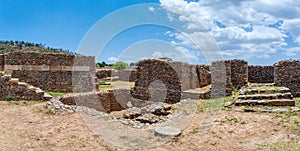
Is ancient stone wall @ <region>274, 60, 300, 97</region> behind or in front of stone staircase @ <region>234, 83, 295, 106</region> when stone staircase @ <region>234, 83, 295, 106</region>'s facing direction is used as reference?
behind

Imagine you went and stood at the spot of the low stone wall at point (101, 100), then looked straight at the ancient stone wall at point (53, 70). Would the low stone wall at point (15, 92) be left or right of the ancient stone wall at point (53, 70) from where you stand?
left

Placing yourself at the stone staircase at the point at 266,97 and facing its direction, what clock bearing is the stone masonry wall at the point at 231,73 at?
The stone masonry wall is roughly at 5 o'clock from the stone staircase.

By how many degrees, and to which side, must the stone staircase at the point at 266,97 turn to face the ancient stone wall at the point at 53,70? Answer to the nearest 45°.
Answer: approximately 90° to its right

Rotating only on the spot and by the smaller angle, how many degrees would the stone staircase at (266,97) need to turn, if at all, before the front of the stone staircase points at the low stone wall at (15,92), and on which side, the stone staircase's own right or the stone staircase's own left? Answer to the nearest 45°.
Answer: approximately 90° to the stone staircase's own right

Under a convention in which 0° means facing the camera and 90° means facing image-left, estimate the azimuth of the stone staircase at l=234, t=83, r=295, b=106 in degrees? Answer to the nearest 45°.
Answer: approximately 0°

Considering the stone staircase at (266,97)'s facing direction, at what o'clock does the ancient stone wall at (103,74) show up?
The ancient stone wall is roughly at 4 o'clock from the stone staircase.

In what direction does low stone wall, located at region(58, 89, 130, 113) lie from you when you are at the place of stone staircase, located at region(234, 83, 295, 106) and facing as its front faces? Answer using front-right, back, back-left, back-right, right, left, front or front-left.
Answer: right

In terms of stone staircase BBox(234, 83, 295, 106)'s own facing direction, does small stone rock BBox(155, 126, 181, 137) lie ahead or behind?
ahead

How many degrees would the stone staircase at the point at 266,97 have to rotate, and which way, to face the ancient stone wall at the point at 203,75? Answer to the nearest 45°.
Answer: approximately 135° to its right

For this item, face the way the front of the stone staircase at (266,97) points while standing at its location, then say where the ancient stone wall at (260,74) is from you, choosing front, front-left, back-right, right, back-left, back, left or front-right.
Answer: back
